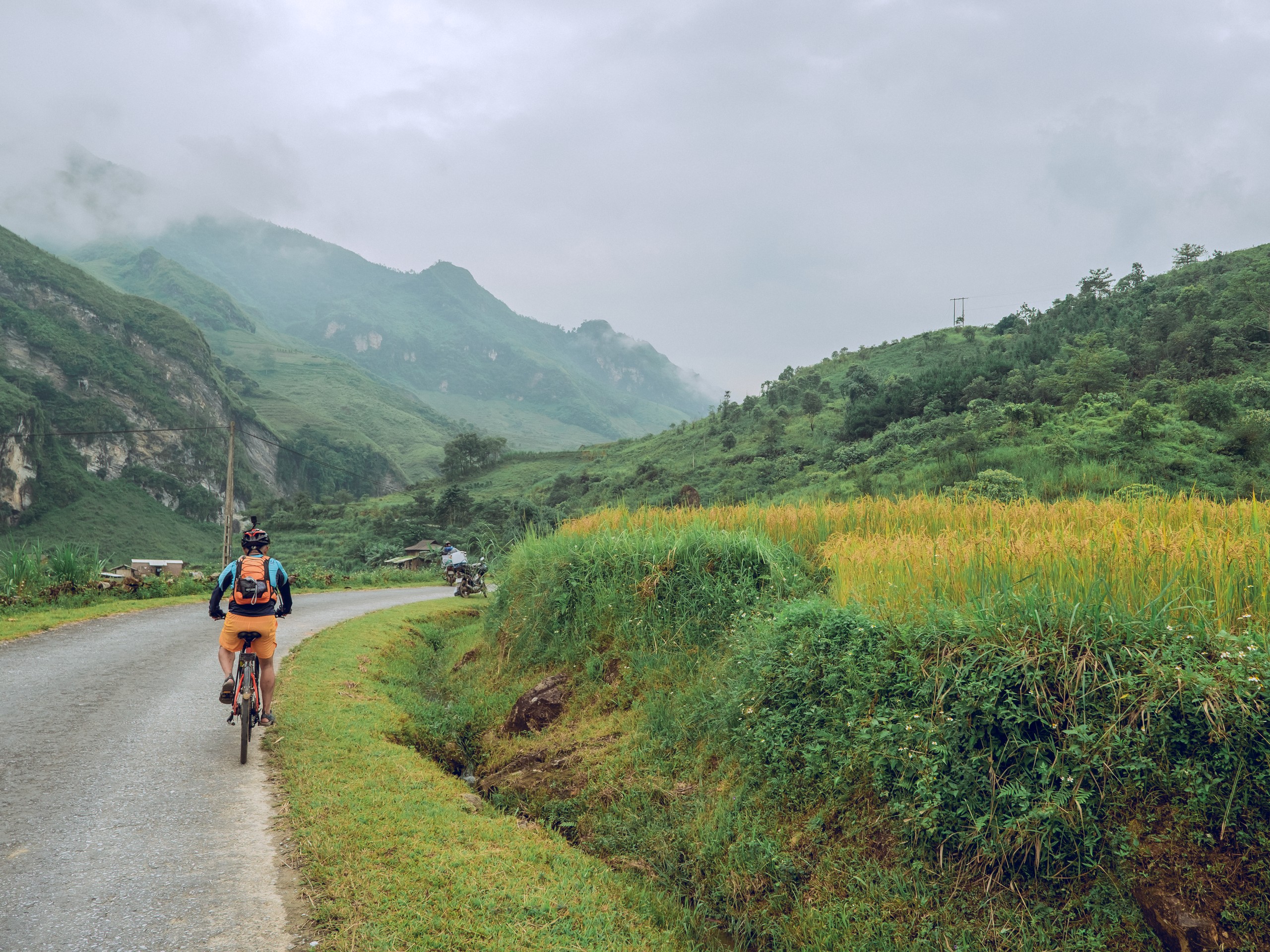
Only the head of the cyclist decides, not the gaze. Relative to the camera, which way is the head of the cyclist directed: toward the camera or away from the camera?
away from the camera

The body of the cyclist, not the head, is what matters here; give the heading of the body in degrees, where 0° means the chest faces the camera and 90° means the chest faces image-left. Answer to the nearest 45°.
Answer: approximately 180°

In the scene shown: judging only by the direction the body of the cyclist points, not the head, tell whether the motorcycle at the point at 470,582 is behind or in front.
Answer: in front

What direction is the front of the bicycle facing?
away from the camera

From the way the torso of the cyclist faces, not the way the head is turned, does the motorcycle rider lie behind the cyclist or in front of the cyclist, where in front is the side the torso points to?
in front

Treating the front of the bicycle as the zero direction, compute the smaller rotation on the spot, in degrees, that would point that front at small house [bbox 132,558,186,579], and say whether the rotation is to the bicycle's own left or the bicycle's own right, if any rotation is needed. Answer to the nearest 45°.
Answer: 0° — it already faces it

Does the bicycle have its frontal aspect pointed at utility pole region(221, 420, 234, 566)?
yes

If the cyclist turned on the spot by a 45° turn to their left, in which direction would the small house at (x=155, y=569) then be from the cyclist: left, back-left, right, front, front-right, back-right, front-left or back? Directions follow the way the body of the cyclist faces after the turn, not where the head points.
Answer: front-right

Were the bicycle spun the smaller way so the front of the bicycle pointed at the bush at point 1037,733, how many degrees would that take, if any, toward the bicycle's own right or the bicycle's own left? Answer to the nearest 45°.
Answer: approximately 135° to the bicycle's own right

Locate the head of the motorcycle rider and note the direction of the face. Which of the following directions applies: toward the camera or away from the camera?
toward the camera

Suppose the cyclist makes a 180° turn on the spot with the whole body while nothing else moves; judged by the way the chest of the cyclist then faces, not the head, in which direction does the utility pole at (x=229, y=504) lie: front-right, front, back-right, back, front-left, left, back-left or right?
back

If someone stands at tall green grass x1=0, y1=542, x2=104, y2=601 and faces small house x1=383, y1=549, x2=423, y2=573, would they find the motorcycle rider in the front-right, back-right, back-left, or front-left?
front-right
